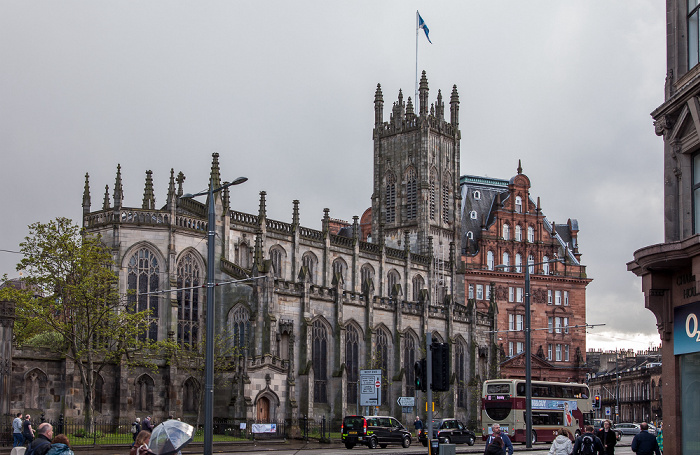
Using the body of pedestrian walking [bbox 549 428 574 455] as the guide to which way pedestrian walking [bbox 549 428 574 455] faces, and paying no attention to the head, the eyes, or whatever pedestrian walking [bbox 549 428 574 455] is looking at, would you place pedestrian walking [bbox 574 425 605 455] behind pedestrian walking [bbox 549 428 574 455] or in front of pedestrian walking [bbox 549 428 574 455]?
in front

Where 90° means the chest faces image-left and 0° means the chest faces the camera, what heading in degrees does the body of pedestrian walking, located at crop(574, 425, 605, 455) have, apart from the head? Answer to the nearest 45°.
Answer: approximately 180°

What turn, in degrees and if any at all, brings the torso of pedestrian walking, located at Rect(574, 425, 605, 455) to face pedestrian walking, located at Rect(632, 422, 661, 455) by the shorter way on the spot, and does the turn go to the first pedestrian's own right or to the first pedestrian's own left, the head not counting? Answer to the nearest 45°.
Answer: approximately 45° to the first pedestrian's own right

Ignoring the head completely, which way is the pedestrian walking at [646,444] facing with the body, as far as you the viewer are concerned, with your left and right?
facing away from the viewer
